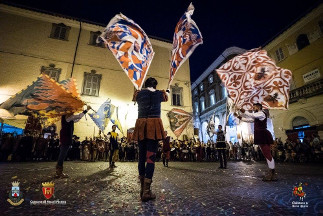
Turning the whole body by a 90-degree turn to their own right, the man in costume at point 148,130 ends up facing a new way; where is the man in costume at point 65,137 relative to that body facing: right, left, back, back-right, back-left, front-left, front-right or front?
back-left

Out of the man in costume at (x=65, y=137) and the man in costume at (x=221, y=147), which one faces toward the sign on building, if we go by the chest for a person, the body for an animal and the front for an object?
the man in costume at (x=65, y=137)

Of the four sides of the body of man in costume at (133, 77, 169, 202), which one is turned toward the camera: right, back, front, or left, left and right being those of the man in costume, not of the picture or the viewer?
back

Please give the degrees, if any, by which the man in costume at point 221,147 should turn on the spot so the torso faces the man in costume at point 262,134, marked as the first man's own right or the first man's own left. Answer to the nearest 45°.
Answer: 0° — they already face them

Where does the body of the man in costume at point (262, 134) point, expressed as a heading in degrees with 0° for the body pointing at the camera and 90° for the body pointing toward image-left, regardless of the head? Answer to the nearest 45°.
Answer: approximately 90°

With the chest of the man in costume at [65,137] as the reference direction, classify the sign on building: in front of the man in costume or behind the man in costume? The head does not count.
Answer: in front

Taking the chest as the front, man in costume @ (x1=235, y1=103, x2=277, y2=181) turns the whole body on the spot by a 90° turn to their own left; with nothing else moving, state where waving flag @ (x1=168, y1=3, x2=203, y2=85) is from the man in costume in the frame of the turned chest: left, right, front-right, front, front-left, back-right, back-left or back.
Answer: front-right
